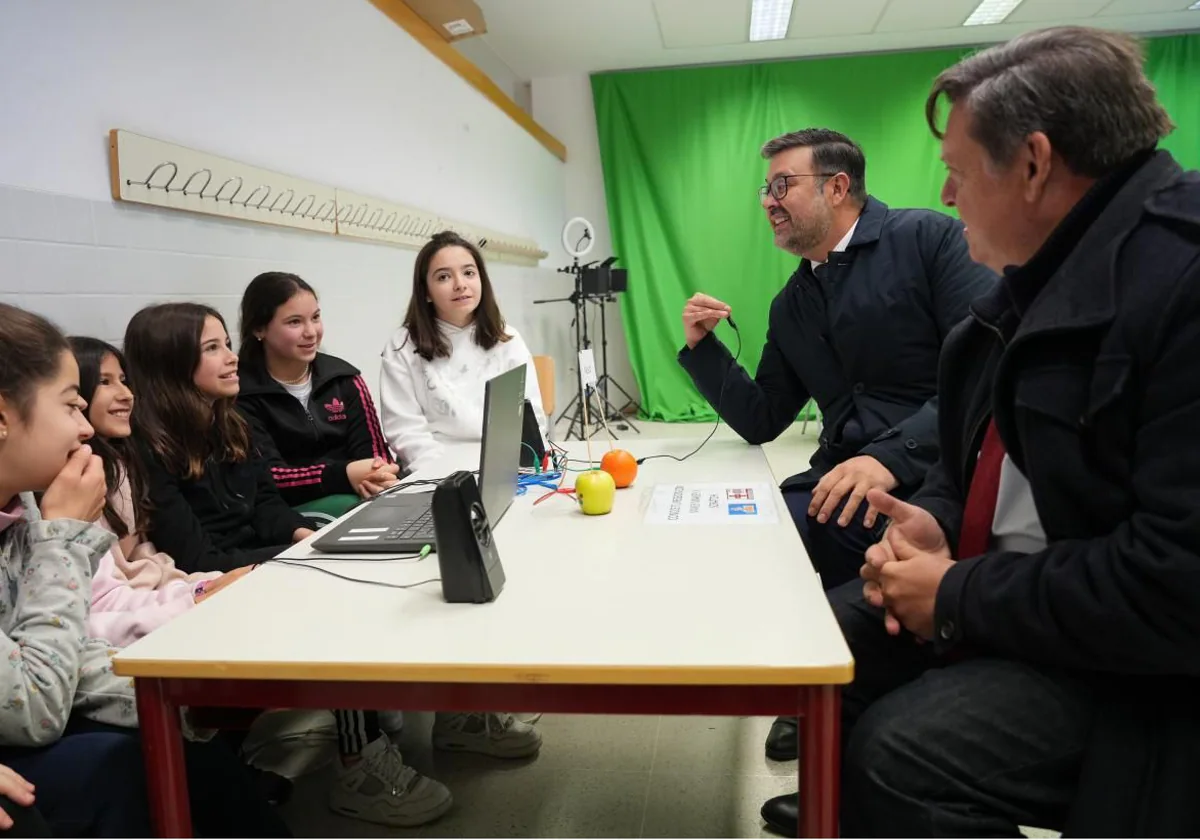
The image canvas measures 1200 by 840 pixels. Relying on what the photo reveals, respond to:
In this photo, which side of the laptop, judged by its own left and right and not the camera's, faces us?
left

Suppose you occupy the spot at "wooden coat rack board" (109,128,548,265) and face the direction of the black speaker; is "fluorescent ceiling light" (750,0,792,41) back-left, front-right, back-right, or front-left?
back-left

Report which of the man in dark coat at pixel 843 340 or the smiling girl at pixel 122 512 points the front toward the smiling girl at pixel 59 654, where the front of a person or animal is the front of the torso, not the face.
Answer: the man in dark coat

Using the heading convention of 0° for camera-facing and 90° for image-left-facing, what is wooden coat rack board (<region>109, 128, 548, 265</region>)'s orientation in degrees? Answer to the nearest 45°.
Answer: approximately 315°

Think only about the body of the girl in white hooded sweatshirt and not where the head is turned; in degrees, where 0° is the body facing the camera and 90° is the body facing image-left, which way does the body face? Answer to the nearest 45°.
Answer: approximately 0°

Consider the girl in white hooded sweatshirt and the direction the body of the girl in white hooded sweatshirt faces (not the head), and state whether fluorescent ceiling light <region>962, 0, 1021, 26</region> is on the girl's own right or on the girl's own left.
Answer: on the girl's own left

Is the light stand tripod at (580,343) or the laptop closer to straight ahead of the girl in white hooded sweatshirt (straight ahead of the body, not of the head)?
the laptop

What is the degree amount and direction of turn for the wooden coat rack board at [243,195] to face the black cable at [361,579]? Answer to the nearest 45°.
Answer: approximately 45° to its right
